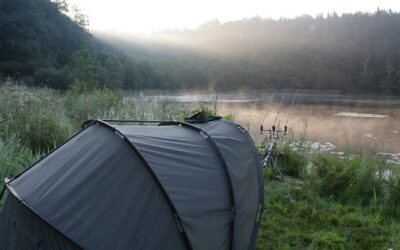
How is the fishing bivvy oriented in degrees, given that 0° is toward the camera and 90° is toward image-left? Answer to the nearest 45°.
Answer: approximately 225°
